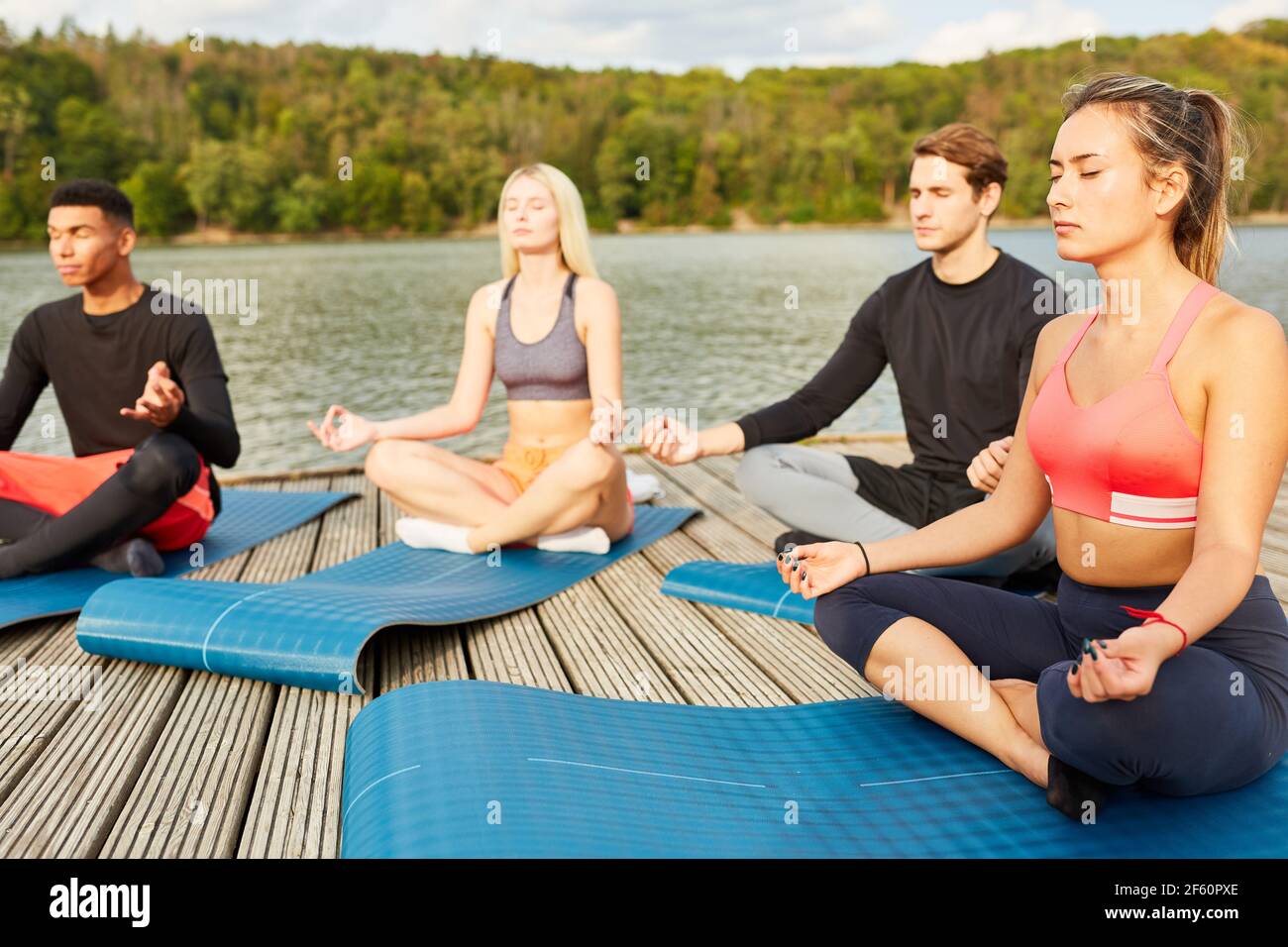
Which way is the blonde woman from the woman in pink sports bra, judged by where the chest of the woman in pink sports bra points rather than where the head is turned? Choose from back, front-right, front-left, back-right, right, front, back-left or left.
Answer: right

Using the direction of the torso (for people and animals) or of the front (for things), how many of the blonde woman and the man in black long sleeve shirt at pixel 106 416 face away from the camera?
0

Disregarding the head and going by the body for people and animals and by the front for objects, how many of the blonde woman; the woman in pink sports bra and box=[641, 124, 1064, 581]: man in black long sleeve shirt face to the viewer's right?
0

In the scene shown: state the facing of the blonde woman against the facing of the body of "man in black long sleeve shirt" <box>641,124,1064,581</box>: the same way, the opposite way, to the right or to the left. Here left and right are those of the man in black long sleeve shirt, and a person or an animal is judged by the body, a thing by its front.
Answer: the same way

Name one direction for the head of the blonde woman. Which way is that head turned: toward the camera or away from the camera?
toward the camera

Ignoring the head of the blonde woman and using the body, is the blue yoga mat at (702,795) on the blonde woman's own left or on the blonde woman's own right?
on the blonde woman's own left

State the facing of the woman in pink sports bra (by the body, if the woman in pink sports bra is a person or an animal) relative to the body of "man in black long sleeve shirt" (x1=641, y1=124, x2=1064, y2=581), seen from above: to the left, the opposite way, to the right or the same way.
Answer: the same way

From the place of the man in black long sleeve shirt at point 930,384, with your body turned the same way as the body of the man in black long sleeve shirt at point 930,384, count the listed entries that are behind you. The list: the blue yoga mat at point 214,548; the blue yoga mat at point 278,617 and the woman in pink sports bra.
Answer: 0

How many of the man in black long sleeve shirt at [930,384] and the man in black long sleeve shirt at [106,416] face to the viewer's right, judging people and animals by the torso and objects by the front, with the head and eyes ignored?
0

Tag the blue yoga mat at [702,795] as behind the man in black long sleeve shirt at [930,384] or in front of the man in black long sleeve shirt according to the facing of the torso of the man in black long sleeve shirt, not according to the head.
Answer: in front

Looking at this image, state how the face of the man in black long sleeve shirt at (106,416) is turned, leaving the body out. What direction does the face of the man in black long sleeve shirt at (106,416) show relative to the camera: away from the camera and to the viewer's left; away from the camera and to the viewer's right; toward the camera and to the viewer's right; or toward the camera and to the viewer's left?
toward the camera and to the viewer's left

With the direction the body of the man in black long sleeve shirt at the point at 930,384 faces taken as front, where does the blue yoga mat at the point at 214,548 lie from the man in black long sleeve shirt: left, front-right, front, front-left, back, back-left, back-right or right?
front-right

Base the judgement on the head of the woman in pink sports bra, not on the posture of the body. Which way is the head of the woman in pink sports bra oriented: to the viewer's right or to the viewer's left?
to the viewer's left

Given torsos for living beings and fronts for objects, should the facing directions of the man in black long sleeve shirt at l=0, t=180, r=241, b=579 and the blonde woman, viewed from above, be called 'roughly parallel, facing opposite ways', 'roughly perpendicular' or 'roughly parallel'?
roughly parallel

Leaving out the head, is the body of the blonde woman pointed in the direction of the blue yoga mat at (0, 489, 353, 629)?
no

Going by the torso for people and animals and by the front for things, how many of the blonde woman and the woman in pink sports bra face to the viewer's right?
0

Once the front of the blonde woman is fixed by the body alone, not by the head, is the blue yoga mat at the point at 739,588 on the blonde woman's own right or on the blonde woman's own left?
on the blonde woman's own left

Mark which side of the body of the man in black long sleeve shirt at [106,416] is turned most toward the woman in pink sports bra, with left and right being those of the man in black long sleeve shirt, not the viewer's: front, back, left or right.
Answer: left

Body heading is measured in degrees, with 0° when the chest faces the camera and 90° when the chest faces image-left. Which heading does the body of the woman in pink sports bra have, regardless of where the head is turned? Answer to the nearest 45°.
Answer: approximately 45°

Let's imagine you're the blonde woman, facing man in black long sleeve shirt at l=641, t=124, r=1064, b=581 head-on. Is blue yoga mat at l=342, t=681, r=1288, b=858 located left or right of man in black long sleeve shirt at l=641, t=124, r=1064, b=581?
right
